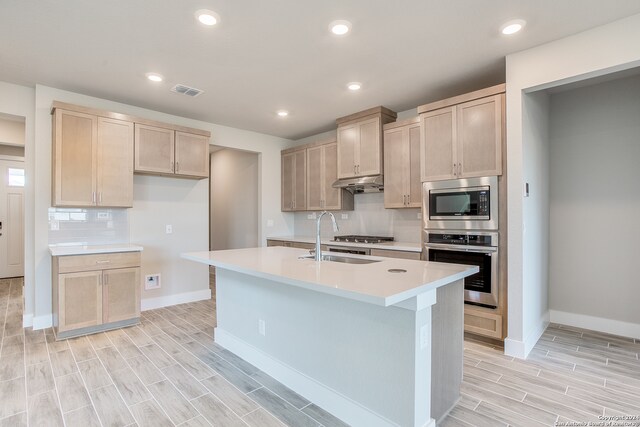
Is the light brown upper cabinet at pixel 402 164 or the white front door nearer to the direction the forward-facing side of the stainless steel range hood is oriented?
the white front door

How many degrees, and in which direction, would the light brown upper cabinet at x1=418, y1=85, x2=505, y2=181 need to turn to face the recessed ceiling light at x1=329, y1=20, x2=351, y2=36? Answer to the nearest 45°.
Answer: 0° — it already faces it

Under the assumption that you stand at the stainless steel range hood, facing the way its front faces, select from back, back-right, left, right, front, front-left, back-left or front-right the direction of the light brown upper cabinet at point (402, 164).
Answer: left

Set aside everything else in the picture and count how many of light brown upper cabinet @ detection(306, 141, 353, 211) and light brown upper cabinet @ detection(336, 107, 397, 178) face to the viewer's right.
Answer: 0

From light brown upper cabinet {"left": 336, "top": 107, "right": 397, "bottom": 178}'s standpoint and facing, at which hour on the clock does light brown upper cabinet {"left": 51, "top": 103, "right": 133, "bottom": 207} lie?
light brown upper cabinet {"left": 51, "top": 103, "right": 133, "bottom": 207} is roughly at 1 o'clock from light brown upper cabinet {"left": 336, "top": 107, "right": 397, "bottom": 178}.

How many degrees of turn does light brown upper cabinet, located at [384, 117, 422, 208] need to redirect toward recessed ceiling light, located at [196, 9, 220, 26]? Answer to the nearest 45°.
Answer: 0° — it already faces it

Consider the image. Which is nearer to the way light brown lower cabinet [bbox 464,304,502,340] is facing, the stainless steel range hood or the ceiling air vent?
the ceiling air vent

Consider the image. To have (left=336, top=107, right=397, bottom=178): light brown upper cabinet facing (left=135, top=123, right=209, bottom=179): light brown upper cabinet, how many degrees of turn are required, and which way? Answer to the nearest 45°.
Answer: approximately 45° to its right

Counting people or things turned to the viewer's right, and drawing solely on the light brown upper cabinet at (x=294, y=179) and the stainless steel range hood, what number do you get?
0

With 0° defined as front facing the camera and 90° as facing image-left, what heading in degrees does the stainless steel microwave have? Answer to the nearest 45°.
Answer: approximately 45°
